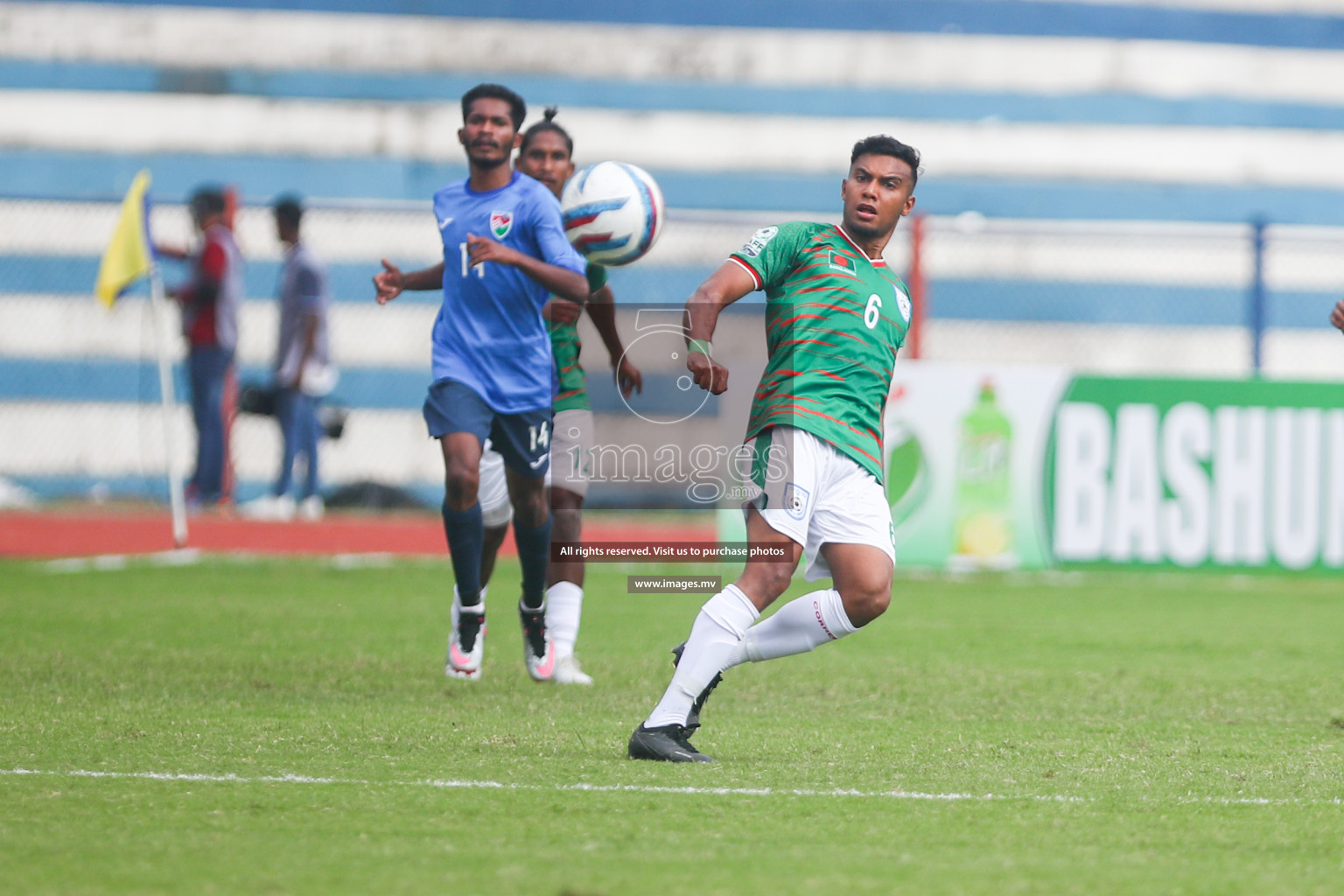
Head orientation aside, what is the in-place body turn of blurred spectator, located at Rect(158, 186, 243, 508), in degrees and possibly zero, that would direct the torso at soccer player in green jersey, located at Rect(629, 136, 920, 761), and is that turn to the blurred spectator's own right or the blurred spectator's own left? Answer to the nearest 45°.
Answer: approximately 90° to the blurred spectator's own left

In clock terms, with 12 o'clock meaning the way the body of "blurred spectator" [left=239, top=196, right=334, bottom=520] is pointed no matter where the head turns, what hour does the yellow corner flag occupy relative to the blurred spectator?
The yellow corner flag is roughly at 11 o'clock from the blurred spectator.

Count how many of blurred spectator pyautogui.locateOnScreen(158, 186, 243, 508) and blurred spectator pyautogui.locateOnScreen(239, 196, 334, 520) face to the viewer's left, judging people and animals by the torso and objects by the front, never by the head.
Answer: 2

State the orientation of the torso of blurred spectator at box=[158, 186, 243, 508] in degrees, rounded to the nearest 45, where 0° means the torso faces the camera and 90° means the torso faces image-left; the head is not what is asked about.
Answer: approximately 90°

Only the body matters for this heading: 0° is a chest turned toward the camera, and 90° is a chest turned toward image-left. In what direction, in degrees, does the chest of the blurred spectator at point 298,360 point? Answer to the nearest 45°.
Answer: approximately 90°

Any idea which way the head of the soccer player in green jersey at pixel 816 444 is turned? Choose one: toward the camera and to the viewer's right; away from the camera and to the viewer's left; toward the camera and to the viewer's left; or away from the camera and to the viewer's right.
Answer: toward the camera and to the viewer's left

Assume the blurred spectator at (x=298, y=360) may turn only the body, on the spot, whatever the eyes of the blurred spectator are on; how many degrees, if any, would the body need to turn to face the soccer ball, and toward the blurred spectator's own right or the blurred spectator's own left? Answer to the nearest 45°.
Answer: approximately 90° to the blurred spectator's own left
